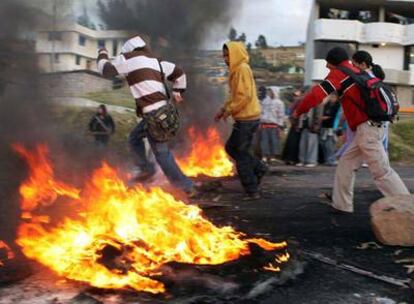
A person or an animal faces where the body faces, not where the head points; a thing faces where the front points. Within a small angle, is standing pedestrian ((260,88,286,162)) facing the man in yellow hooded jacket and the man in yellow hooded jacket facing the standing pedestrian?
no

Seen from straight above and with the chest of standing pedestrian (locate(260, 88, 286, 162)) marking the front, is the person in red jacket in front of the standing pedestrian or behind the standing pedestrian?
in front

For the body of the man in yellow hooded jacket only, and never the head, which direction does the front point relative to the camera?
to the viewer's left

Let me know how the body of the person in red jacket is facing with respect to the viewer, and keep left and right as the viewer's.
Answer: facing to the left of the viewer

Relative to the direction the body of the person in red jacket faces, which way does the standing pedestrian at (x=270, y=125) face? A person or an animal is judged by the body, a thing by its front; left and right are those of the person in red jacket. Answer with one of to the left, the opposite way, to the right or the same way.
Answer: to the left

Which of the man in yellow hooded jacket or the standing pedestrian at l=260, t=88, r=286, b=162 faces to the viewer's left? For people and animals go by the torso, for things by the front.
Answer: the man in yellow hooded jacket

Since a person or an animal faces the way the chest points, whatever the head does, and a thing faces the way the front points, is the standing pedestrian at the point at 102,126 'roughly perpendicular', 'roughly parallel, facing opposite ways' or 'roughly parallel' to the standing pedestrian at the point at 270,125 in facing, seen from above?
roughly parallel

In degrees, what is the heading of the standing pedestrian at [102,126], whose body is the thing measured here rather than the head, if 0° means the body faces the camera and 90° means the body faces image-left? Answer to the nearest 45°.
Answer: approximately 0°

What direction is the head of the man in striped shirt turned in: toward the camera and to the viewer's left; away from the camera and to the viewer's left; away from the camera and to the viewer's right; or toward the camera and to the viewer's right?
away from the camera and to the viewer's left

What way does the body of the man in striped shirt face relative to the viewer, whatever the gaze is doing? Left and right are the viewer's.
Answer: facing away from the viewer and to the left of the viewer

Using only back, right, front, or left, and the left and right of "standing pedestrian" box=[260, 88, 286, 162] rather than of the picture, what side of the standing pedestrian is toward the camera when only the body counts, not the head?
front

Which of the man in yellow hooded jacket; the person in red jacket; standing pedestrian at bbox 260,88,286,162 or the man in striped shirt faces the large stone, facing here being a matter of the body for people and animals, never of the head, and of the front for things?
the standing pedestrian

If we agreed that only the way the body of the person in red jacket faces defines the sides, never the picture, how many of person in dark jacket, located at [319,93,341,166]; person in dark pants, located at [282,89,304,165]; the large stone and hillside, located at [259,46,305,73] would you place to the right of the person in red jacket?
3

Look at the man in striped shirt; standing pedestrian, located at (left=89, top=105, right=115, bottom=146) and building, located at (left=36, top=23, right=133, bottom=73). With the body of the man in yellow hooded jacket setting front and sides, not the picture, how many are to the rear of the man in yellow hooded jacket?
0
